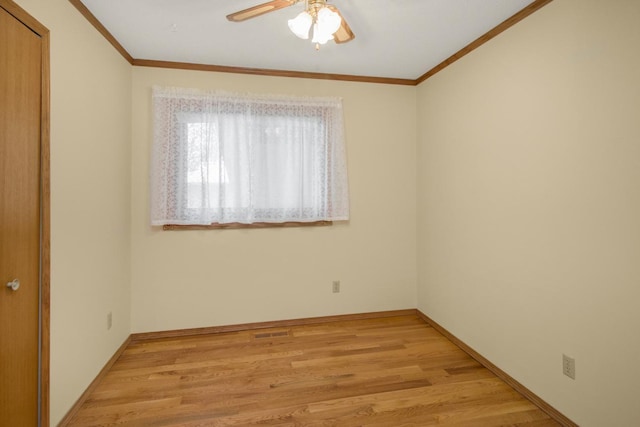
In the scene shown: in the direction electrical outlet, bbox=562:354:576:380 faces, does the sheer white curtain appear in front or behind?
in front

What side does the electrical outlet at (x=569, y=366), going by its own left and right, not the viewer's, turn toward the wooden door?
front

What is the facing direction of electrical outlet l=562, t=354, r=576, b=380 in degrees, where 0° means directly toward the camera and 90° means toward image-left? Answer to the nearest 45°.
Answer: approximately 45°
